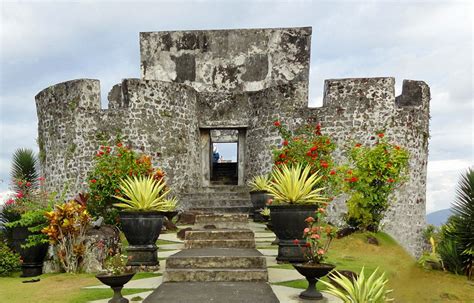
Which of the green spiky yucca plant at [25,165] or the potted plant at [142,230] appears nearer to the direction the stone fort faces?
the potted plant

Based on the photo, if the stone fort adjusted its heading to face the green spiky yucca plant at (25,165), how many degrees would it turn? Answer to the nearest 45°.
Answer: approximately 90° to its right

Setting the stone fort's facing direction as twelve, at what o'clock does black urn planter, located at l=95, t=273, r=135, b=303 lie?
The black urn planter is roughly at 12 o'clock from the stone fort.

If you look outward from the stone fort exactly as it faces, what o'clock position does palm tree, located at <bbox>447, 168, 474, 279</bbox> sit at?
The palm tree is roughly at 11 o'clock from the stone fort.

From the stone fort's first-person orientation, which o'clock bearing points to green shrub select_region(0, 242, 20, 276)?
The green shrub is roughly at 1 o'clock from the stone fort.

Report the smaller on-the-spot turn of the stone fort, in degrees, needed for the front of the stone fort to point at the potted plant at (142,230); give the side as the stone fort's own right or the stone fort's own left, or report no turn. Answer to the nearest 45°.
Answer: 0° — it already faces it

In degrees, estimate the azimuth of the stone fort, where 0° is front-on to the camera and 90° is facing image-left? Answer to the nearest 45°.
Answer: approximately 0°
